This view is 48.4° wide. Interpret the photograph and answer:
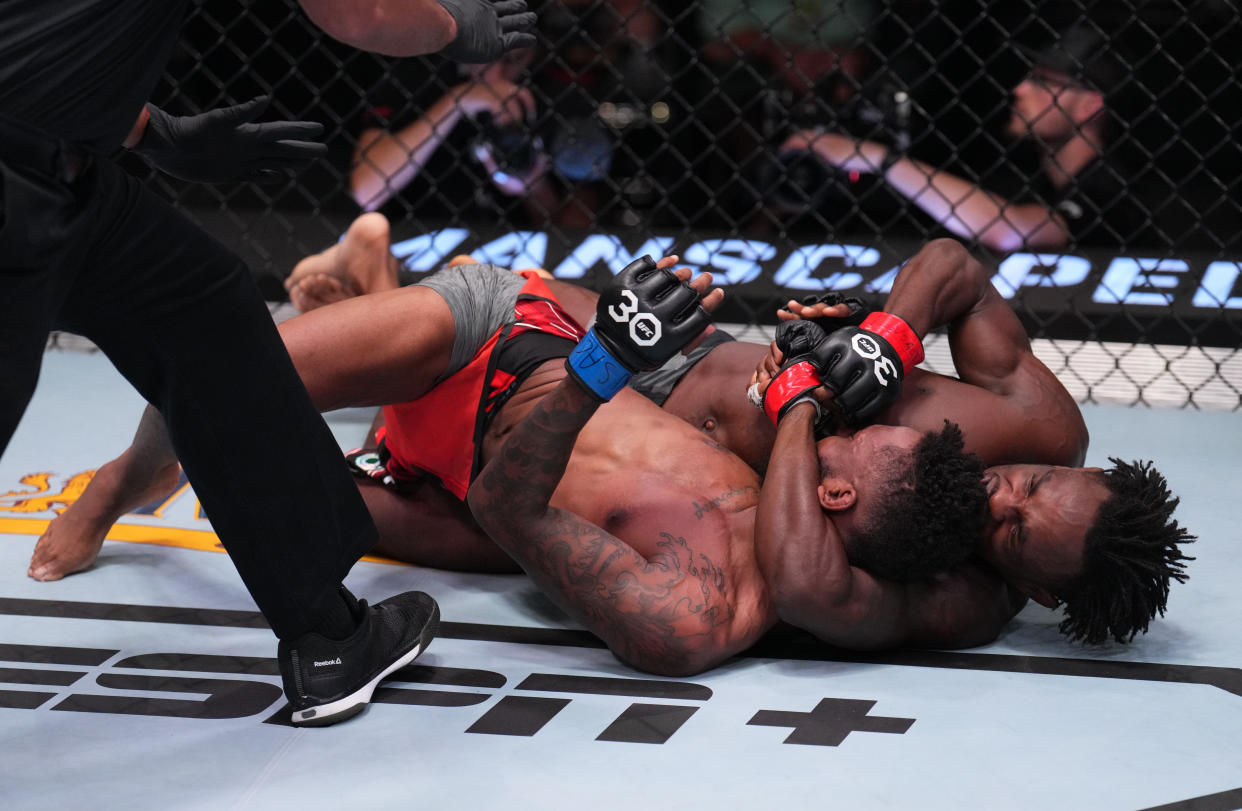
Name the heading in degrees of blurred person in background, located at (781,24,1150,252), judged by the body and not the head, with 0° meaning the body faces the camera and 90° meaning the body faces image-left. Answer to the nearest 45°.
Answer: approximately 90°
